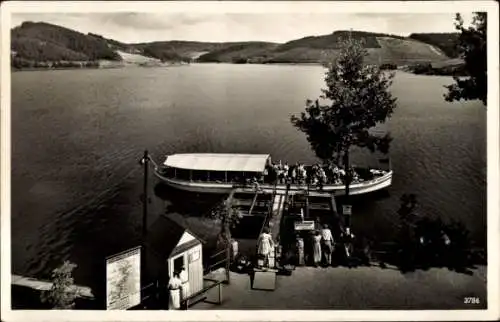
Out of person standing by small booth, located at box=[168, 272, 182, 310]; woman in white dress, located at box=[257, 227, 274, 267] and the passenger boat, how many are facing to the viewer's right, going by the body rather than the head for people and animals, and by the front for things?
1

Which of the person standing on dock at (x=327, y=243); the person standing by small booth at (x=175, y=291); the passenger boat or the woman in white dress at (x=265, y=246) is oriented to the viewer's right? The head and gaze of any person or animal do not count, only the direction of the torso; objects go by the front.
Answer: the passenger boat

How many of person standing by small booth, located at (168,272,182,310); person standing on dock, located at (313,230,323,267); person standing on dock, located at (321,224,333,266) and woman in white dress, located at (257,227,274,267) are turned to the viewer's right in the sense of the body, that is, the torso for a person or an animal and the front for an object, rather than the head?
0

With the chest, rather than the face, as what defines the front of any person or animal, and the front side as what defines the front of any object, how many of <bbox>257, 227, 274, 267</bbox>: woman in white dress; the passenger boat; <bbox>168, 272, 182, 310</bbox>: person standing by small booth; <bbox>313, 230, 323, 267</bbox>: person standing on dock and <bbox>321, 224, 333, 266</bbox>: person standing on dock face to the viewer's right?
1

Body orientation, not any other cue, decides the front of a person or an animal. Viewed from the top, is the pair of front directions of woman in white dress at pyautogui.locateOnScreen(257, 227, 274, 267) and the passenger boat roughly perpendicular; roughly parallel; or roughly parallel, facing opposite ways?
roughly perpendicular

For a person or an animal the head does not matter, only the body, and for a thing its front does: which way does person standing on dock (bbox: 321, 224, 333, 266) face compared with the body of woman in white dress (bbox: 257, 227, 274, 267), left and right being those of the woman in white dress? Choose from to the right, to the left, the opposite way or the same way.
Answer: the same way

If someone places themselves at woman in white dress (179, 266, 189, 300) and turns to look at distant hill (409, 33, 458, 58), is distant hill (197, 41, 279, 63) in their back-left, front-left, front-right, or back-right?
front-left
